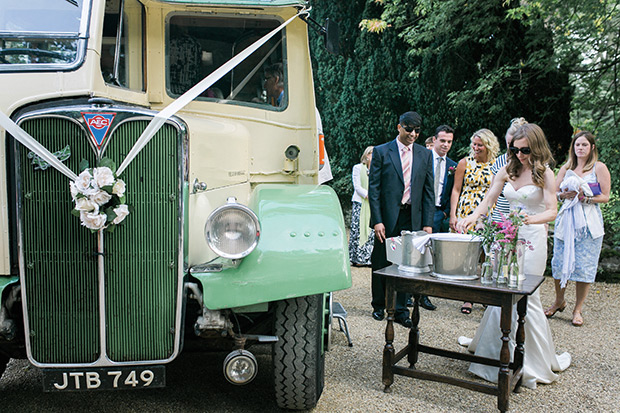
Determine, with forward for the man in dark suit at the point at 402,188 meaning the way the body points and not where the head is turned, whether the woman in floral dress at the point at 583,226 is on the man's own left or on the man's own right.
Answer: on the man's own left

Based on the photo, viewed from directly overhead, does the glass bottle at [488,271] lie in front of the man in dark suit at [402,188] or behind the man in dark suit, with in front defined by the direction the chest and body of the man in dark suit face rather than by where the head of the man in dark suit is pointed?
in front

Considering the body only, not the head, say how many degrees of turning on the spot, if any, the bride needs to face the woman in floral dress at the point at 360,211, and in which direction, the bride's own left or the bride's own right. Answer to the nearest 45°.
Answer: approximately 90° to the bride's own right

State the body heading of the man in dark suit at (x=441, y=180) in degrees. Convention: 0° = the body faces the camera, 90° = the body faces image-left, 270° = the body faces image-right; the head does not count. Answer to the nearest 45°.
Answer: approximately 0°

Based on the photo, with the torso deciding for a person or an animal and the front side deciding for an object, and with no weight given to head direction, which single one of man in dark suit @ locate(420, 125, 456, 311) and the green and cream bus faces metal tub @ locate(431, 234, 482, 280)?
the man in dark suit

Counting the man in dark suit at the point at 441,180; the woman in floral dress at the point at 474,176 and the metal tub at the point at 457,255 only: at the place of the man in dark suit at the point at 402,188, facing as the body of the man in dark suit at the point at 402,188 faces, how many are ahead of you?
1

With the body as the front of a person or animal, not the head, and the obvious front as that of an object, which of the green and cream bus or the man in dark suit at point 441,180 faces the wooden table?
the man in dark suit

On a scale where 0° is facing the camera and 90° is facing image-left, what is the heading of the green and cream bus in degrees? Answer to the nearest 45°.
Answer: approximately 0°

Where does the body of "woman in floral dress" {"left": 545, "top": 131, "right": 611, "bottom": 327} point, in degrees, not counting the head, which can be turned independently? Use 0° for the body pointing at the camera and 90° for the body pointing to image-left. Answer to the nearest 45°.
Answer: approximately 45°

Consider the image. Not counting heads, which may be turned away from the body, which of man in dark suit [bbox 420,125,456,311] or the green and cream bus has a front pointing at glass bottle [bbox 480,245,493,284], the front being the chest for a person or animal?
the man in dark suit

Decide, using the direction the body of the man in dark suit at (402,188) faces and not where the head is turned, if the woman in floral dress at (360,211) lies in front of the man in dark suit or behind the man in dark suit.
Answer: behind

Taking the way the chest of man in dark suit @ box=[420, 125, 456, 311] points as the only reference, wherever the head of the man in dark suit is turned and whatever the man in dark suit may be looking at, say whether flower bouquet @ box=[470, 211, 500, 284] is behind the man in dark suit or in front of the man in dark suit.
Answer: in front

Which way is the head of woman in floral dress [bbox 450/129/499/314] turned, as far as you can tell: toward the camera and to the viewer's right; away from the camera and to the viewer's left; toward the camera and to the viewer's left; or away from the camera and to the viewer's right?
toward the camera and to the viewer's left

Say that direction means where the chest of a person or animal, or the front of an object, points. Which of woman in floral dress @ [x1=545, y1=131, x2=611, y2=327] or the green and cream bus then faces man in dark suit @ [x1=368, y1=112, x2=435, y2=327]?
the woman in floral dress
